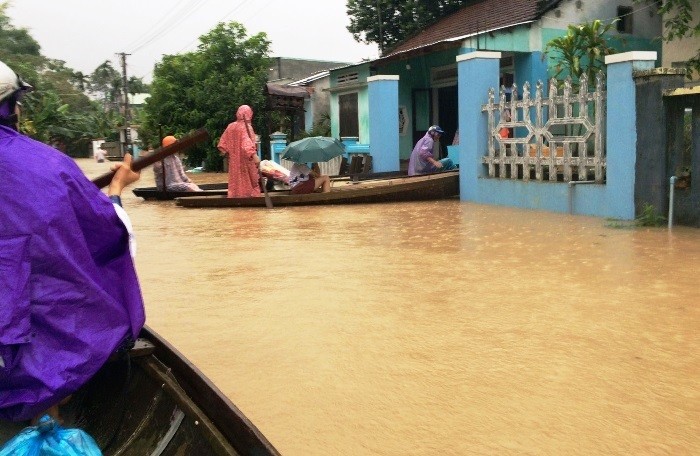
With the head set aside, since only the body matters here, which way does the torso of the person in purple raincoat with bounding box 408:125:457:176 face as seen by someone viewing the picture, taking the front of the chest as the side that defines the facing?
to the viewer's right

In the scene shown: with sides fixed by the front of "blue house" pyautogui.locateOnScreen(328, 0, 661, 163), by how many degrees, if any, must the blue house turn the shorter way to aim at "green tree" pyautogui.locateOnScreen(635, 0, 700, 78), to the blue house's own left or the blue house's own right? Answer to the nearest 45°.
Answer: approximately 90° to the blue house's own left

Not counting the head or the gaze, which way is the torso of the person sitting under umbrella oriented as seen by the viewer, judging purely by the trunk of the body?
to the viewer's right
